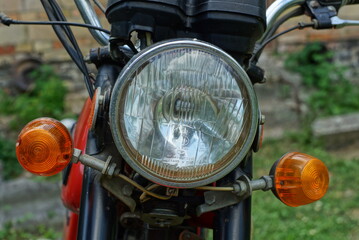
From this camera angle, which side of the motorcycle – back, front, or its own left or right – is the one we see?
front
